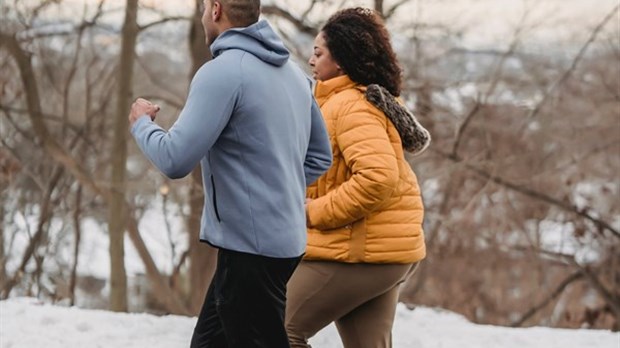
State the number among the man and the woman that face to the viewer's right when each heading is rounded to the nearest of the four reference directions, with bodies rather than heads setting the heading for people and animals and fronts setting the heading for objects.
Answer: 0

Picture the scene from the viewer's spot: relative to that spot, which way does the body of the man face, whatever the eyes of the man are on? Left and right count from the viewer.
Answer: facing away from the viewer and to the left of the viewer

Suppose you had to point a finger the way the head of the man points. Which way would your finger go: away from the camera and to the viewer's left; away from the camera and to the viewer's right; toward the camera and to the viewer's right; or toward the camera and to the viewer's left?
away from the camera and to the viewer's left

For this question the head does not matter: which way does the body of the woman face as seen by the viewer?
to the viewer's left

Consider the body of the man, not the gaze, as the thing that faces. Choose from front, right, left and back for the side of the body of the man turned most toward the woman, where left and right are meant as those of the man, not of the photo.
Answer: right

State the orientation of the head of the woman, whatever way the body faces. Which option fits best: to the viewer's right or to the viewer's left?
to the viewer's left

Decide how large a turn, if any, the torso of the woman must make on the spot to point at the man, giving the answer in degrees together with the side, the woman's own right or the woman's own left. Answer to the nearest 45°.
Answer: approximately 45° to the woman's own left
